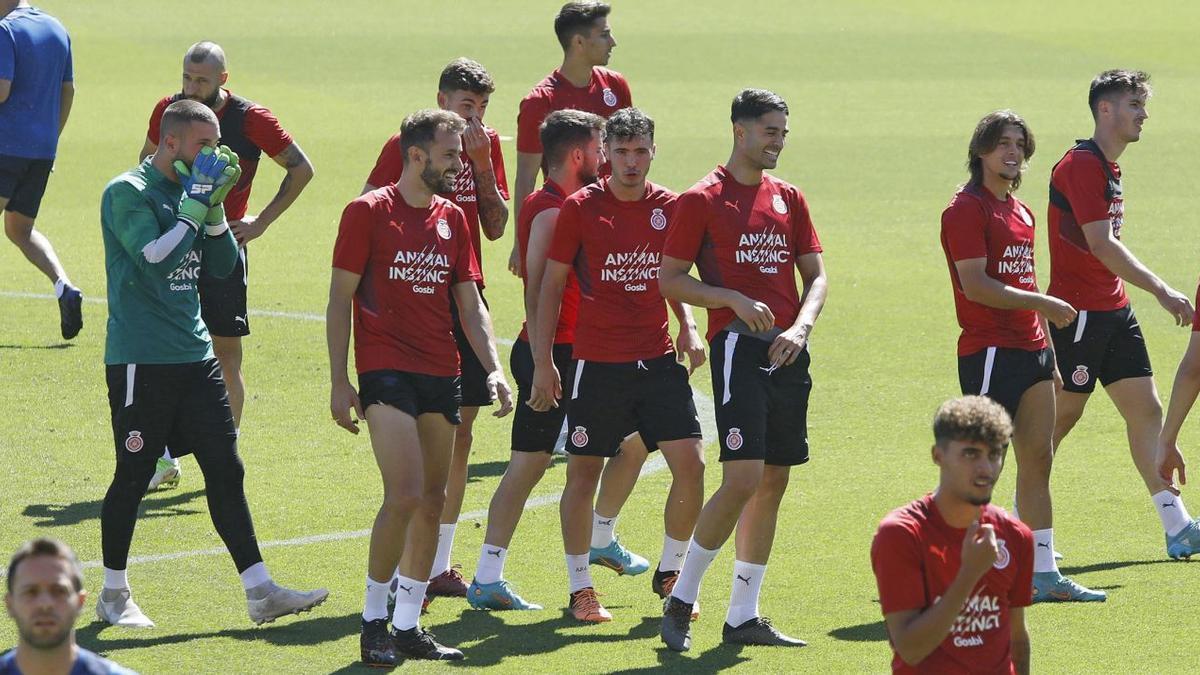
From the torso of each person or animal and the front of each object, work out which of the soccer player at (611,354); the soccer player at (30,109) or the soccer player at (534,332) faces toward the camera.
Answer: the soccer player at (611,354)

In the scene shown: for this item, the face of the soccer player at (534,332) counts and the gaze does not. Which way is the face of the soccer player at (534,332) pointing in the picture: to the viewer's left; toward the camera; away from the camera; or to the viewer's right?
to the viewer's right

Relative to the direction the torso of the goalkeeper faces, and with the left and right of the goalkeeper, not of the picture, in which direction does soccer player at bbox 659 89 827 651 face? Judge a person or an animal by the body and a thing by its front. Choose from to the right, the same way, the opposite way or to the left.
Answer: the same way

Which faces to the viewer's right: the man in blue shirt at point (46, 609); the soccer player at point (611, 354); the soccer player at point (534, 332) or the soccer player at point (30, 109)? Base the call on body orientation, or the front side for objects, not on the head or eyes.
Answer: the soccer player at point (534, 332)

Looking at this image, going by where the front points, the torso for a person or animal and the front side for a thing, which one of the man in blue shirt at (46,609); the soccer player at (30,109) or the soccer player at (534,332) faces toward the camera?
the man in blue shirt at (46,609)

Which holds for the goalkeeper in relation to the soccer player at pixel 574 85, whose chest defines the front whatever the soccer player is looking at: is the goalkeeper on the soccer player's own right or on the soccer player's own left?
on the soccer player's own right

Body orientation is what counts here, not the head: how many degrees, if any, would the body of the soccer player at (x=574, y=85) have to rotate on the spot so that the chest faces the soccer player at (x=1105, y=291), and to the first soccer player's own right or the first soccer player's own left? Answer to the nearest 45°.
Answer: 0° — they already face them

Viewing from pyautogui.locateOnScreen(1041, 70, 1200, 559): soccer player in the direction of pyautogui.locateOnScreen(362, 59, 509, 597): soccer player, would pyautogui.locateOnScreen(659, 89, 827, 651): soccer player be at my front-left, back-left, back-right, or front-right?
front-left

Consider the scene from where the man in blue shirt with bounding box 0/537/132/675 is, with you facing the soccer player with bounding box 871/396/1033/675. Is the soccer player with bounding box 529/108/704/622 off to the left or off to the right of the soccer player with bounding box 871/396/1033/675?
left

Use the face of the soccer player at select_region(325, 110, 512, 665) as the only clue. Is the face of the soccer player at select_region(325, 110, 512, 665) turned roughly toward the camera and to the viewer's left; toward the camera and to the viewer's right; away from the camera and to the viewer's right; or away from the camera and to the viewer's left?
toward the camera and to the viewer's right

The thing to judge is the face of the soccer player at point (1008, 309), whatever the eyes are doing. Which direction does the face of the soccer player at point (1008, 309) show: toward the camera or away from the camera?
toward the camera

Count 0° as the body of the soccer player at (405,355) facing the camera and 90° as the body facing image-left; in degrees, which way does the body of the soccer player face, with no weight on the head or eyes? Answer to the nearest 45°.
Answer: approximately 315°

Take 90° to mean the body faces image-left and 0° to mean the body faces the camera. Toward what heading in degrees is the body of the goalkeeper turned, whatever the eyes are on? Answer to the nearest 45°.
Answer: approximately 315°

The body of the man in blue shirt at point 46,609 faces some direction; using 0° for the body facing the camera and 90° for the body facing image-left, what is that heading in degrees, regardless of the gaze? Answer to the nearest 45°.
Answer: approximately 0°

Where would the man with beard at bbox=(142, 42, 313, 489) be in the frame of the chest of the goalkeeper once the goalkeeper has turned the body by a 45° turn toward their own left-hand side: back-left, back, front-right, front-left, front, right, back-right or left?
left

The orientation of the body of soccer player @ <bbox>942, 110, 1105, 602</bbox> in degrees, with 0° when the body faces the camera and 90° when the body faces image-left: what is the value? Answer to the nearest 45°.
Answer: approximately 315°

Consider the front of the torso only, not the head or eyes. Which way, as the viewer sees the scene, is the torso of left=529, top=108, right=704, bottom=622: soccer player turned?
toward the camera

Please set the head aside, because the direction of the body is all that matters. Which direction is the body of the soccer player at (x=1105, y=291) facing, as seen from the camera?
to the viewer's right

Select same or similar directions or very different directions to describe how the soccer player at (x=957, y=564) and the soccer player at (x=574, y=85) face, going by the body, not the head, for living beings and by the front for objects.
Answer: same or similar directions
